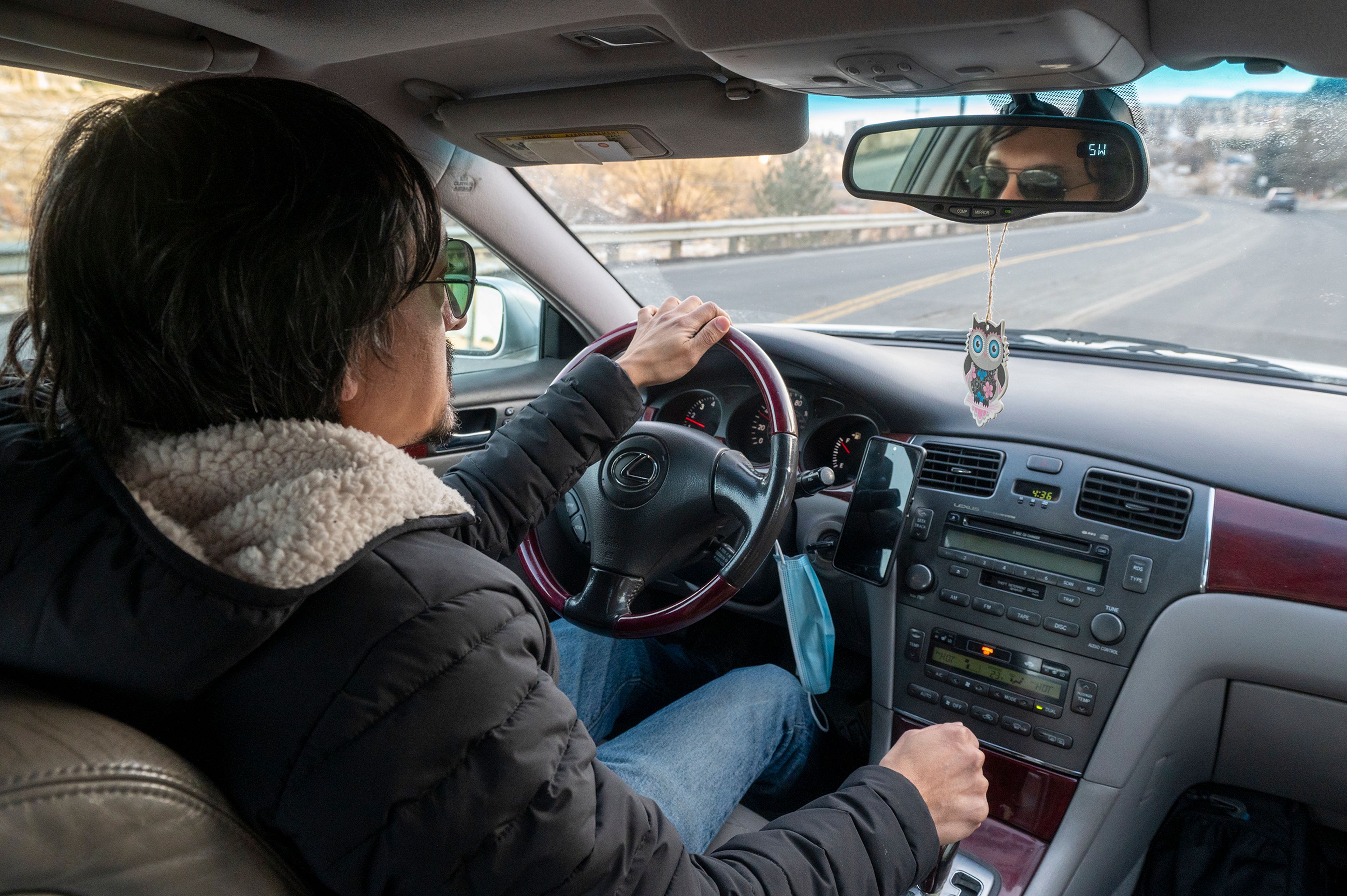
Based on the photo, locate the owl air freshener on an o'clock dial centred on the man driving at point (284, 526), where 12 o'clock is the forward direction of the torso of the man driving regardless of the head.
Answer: The owl air freshener is roughly at 12 o'clock from the man driving.

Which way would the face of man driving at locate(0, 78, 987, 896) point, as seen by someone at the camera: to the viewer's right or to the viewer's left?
to the viewer's right

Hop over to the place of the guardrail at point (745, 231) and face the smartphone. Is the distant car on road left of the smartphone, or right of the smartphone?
left

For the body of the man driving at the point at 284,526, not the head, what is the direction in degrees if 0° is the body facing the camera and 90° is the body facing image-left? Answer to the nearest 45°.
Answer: approximately 225°

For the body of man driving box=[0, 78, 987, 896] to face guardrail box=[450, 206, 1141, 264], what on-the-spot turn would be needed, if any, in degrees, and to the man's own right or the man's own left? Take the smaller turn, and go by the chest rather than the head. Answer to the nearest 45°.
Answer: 0° — they already face it
